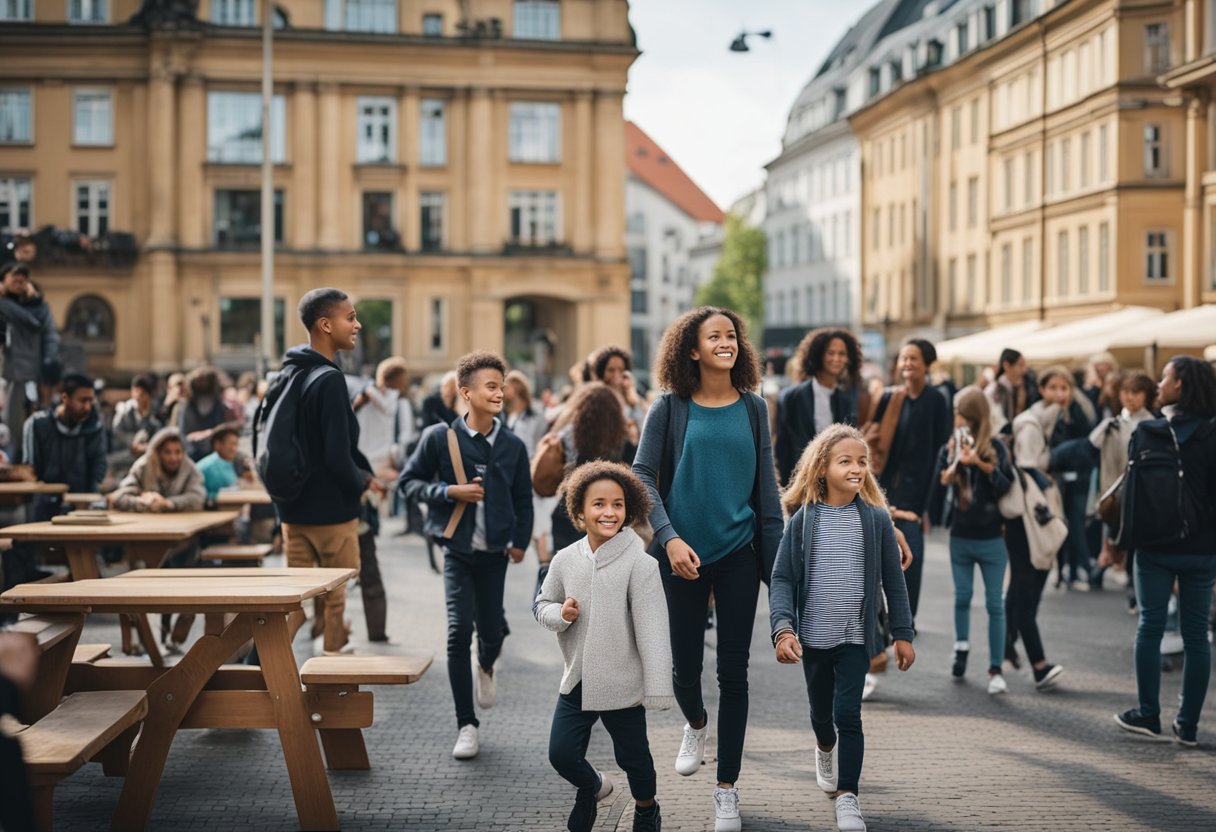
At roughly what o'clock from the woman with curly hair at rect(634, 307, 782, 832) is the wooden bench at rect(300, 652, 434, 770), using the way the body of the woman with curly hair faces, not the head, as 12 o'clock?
The wooden bench is roughly at 3 o'clock from the woman with curly hair.

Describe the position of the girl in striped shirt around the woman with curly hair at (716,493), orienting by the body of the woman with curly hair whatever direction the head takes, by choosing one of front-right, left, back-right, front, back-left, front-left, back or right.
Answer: left

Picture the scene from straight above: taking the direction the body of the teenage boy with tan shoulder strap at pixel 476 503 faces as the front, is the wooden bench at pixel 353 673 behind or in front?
in front

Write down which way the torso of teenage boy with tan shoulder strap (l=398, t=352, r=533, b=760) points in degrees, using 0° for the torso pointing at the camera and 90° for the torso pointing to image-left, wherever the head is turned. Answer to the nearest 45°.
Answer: approximately 0°

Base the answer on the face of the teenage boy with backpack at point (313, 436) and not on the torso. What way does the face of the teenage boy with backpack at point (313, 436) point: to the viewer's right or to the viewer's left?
to the viewer's right

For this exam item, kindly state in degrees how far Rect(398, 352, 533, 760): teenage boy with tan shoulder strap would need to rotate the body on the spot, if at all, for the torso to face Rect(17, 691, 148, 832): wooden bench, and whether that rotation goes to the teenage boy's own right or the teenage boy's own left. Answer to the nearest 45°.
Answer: approximately 45° to the teenage boy's own right

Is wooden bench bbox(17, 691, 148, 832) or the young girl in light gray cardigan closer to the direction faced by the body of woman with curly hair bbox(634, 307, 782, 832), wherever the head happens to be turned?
the young girl in light gray cardigan

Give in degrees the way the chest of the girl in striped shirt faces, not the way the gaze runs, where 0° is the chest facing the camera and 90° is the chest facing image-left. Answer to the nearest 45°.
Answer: approximately 0°
